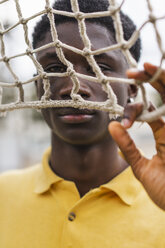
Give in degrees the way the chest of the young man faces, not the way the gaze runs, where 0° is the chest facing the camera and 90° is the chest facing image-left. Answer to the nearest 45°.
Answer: approximately 0°
